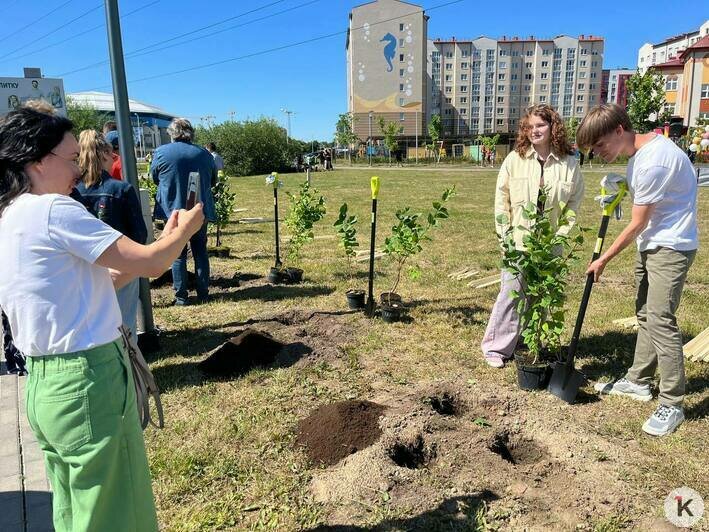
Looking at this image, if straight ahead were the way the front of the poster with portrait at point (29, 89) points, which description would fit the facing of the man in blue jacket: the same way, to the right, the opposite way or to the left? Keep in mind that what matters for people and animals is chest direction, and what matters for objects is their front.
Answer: the opposite way

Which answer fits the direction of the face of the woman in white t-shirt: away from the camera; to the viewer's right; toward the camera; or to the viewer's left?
to the viewer's right

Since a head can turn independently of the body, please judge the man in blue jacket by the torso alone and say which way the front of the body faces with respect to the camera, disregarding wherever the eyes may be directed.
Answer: away from the camera

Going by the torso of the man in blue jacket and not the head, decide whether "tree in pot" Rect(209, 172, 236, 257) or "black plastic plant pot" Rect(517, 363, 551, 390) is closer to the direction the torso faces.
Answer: the tree in pot

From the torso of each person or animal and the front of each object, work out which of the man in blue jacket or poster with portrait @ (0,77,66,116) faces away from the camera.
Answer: the man in blue jacket

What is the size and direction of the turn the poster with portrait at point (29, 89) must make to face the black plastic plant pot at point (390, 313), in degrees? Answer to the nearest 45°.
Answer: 0° — it already faces it

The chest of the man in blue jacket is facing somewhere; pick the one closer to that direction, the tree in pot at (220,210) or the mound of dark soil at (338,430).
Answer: the tree in pot

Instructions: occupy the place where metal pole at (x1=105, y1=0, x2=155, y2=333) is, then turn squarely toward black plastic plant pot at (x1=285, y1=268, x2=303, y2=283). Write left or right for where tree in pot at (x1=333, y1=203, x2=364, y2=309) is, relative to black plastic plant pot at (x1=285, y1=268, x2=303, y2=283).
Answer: right

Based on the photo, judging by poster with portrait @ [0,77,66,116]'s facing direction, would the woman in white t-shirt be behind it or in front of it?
in front

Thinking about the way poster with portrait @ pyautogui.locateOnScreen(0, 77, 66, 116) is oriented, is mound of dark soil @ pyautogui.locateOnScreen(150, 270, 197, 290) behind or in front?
in front

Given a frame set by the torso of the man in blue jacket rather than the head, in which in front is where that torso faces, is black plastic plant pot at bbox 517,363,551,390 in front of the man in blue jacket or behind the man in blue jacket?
behind

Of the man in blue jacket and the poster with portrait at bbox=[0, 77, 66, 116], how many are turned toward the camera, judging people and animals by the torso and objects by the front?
1

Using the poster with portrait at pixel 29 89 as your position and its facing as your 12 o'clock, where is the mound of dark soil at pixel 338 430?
The mound of dark soil is roughly at 12 o'clock from the poster with portrait.

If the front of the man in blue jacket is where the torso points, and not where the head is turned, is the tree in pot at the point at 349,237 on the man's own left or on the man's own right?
on the man's own right

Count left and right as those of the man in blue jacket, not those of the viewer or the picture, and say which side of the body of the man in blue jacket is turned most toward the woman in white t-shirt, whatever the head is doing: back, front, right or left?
back

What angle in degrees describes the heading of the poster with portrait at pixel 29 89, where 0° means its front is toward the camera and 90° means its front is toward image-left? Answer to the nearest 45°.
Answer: approximately 0°

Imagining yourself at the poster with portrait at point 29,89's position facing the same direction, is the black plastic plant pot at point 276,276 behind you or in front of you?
in front
